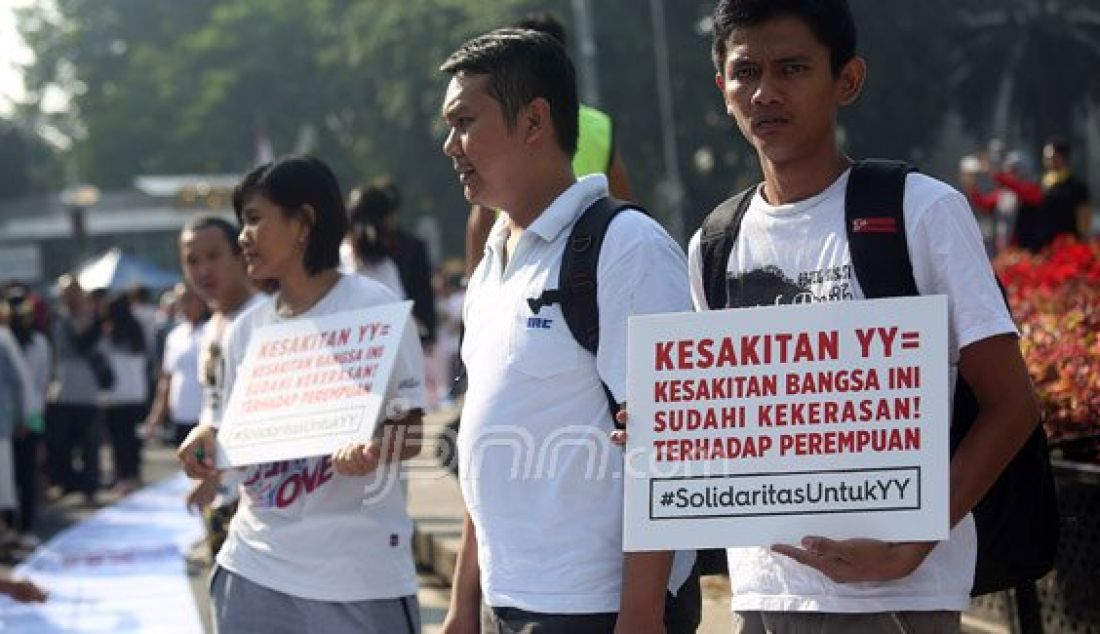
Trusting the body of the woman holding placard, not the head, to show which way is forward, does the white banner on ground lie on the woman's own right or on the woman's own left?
on the woman's own right

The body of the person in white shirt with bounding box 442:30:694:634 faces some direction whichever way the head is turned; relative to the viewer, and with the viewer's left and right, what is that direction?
facing the viewer and to the left of the viewer

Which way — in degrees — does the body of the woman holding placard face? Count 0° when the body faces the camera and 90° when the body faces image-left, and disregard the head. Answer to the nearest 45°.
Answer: approximately 45°

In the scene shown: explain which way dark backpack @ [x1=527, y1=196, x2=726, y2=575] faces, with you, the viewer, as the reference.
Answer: facing away from the viewer and to the right of the viewer

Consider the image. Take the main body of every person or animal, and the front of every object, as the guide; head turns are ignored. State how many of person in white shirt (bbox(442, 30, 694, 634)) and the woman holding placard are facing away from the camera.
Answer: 0

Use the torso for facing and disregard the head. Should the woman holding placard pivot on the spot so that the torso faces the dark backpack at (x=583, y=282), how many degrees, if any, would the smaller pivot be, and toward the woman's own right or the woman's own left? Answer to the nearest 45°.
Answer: approximately 90° to the woman's own left

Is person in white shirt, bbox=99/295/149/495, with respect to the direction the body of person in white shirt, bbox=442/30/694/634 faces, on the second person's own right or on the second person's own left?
on the second person's own right

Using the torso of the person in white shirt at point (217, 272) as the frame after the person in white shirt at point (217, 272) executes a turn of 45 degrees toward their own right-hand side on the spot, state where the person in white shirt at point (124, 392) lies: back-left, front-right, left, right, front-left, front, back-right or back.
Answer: right

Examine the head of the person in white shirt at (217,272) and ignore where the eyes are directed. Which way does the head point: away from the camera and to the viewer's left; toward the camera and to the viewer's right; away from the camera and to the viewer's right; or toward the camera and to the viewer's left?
toward the camera and to the viewer's left

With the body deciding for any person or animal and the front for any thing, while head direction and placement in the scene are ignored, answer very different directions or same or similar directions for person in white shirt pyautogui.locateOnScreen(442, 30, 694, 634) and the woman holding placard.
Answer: same or similar directions

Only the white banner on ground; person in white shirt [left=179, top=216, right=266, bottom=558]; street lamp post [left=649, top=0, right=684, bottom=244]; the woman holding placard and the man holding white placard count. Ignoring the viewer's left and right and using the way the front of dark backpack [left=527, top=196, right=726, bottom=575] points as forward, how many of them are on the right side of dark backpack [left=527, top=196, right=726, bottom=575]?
1

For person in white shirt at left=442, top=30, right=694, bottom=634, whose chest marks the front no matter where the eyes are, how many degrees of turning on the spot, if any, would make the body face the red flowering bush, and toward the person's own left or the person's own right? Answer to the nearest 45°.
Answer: approximately 180°

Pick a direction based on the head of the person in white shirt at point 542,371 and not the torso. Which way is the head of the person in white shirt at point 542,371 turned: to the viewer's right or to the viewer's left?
to the viewer's left
